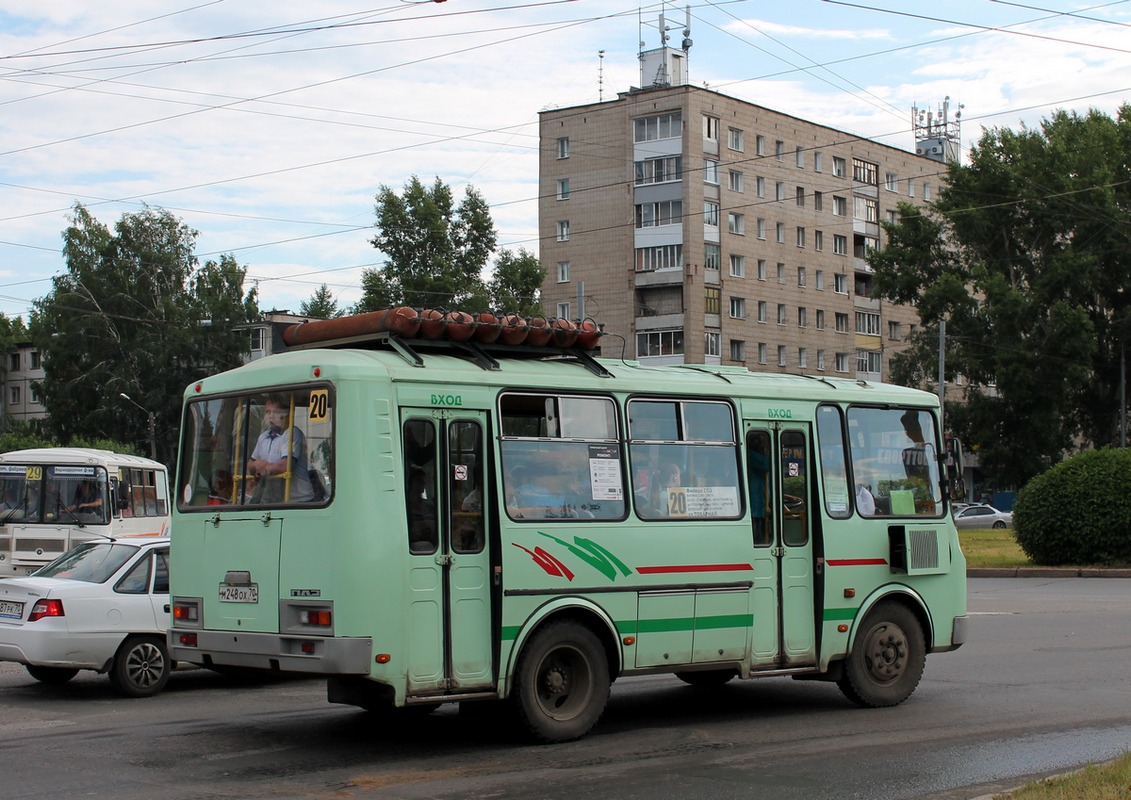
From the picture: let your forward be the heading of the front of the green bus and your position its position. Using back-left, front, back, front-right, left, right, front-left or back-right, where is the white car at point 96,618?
left

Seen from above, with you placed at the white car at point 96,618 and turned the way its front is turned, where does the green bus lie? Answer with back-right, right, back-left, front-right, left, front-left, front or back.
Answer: right

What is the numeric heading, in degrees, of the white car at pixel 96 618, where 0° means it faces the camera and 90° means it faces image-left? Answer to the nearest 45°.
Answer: approximately 225°

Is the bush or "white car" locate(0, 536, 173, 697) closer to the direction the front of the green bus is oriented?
the bush

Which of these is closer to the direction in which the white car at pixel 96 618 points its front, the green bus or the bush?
the bush

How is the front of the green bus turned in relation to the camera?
facing away from the viewer and to the right of the viewer
